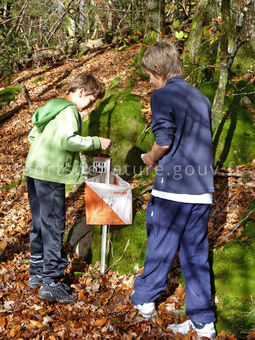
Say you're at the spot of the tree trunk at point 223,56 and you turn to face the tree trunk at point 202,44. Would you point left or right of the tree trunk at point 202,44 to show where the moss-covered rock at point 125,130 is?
left

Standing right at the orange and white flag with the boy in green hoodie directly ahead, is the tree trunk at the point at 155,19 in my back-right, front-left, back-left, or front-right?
back-right

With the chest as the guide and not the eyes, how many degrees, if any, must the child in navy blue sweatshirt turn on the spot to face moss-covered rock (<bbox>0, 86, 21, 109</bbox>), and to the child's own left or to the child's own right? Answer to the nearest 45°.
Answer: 0° — they already face it

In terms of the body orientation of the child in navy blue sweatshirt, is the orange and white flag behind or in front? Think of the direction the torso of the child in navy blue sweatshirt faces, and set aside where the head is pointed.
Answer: in front

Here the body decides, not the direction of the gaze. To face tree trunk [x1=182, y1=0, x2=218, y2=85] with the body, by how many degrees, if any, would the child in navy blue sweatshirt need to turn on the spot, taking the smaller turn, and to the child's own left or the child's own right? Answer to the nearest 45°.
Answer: approximately 45° to the child's own right

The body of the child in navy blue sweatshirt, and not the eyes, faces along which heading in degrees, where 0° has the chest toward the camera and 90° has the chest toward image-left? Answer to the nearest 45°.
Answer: approximately 135°

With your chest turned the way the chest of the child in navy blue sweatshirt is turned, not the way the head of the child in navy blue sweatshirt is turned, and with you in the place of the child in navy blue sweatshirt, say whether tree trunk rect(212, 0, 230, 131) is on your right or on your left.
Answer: on your right

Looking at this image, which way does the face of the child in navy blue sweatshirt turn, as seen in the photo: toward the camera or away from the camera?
away from the camera

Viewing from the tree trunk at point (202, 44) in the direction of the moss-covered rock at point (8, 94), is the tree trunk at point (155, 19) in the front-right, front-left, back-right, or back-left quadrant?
front-right

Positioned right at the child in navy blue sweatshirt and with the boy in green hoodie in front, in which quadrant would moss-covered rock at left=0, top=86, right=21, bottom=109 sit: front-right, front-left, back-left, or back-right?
front-right

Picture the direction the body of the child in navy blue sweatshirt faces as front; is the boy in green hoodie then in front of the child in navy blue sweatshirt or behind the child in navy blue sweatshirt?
in front

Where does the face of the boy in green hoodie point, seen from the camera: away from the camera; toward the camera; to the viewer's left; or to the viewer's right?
to the viewer's right
